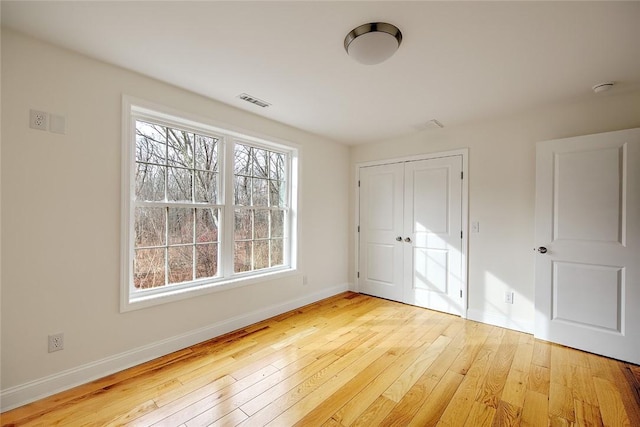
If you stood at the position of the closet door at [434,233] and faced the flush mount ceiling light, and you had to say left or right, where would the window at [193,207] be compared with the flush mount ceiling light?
right

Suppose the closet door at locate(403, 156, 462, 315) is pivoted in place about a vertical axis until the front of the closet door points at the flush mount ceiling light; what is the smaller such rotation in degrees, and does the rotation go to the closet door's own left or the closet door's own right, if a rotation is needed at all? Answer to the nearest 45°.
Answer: approximately 45° to the closet door's own left

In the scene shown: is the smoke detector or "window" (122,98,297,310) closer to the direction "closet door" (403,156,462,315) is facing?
the window

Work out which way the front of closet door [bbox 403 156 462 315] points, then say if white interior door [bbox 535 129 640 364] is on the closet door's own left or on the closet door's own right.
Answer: on the closet door's own left

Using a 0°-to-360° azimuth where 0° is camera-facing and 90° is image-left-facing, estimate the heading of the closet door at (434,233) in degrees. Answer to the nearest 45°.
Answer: approximately 45°

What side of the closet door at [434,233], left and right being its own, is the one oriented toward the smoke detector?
left

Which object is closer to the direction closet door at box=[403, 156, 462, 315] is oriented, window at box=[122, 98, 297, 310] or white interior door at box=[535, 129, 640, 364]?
the window

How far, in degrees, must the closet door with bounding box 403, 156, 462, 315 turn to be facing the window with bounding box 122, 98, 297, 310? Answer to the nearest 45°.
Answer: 0° — it already faces it
